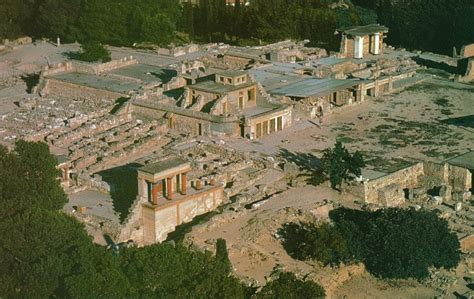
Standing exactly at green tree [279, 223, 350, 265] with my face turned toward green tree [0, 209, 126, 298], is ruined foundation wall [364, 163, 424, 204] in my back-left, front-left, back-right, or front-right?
back-right

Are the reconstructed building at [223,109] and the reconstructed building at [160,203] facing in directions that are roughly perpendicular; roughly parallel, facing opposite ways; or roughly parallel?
roughly parallel

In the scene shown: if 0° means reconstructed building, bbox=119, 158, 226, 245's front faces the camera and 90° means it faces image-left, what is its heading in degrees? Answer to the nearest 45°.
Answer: approximately 315°

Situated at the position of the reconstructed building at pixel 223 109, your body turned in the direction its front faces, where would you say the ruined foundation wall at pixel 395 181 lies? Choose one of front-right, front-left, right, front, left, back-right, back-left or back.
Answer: front

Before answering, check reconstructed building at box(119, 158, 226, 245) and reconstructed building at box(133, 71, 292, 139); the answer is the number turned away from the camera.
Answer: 0

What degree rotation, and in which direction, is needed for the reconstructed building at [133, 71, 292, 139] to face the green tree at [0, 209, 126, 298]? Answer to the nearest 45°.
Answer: approximately 45° to its right

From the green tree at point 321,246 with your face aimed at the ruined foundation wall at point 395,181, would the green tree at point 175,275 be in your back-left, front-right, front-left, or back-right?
back-left

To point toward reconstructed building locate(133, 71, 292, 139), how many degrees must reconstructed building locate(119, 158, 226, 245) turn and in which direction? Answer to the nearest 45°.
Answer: approximately 135° to its left

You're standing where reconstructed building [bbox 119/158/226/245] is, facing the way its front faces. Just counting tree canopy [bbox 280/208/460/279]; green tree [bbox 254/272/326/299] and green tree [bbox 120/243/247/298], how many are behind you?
0

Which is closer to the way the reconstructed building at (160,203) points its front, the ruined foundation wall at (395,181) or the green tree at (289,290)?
the green tree

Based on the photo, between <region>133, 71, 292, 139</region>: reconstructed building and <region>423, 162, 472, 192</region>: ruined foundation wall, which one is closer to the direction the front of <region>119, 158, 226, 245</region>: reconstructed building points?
the ruined foundation wall

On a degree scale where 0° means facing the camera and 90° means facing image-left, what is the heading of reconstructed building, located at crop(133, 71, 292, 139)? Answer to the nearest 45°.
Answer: approximately 315°

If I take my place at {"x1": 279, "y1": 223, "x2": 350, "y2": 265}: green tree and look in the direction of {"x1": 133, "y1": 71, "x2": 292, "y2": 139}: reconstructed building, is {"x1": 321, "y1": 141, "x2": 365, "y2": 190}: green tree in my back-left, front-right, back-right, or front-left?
front-right

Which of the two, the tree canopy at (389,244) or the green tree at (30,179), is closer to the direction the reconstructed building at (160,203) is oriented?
the tree canopy

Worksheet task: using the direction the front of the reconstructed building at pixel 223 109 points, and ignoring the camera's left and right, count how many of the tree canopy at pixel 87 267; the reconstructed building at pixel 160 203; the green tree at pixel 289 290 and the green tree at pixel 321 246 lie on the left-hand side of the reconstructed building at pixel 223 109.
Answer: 0

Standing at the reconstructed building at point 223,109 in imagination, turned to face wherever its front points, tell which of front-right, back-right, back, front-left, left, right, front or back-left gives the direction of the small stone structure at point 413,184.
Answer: front
